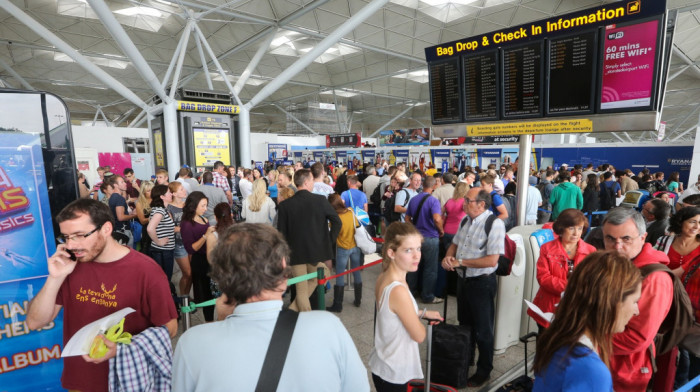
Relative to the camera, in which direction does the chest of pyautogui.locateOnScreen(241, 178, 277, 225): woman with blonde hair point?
away from the camera

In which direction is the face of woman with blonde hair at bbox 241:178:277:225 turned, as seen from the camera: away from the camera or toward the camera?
away from the camera

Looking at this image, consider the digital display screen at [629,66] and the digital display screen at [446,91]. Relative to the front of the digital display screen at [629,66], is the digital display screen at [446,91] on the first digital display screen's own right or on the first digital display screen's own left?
on the first digital display screen's own right

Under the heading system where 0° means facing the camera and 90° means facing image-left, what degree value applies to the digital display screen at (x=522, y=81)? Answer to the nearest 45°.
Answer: approximately 45°

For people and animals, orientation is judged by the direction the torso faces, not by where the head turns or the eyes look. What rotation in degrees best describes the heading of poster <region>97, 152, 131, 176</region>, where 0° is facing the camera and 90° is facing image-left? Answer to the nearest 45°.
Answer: approximately 0°

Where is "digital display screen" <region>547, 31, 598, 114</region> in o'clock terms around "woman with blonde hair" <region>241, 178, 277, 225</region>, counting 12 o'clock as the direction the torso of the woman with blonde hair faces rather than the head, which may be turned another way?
The digital display screen is roughly at 4 o'clock from the woman with blonde hair.

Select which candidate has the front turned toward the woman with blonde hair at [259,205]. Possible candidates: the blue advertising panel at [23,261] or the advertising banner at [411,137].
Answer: the advertising banner

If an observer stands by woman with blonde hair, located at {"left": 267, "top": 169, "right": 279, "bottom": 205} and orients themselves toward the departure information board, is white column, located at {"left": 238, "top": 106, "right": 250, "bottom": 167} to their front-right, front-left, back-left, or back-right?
back-left
